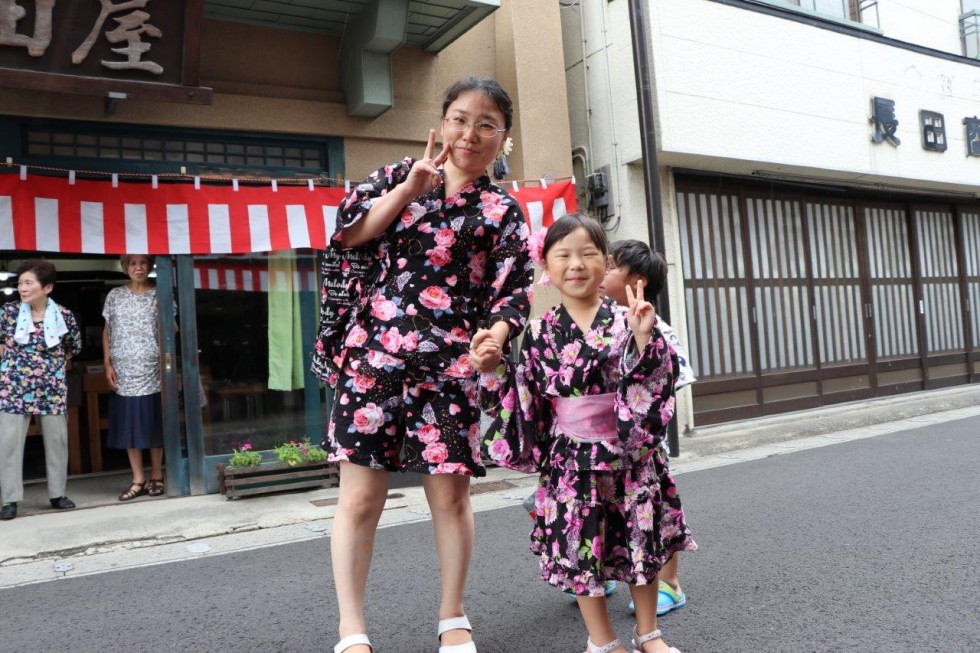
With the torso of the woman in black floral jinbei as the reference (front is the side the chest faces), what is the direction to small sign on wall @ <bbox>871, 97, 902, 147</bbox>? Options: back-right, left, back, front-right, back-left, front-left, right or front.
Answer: back-left

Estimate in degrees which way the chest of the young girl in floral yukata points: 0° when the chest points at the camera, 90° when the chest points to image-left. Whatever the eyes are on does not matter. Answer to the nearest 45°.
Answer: approximately 0°

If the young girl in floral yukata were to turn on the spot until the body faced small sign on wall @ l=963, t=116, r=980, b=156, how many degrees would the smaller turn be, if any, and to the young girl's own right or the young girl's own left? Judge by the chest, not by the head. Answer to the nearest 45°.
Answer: approximately 135° to the young girl's own left

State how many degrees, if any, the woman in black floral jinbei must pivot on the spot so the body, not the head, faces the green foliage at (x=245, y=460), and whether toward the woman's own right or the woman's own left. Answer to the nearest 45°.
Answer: approximately 180°

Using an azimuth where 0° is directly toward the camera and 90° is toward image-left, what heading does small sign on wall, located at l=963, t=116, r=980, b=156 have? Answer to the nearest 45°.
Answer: approximately 0°

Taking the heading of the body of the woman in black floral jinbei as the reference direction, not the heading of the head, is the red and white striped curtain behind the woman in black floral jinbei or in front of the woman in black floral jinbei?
behind
